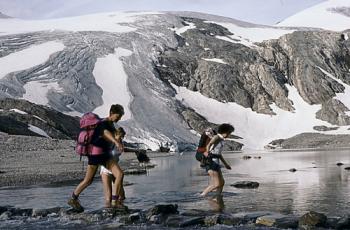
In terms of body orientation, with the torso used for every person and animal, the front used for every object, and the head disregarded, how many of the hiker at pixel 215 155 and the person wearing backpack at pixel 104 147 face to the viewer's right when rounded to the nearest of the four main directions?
2

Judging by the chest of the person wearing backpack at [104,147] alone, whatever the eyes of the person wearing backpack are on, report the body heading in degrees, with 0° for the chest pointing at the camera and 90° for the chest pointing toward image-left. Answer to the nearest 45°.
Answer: approximately 270°

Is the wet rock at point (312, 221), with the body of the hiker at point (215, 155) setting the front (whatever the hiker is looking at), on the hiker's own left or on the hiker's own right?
on the hiker's own right

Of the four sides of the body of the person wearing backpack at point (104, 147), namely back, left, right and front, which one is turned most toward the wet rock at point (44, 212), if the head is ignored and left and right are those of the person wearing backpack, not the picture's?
back

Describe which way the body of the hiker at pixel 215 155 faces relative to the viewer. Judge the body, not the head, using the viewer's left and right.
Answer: facing to the right of the viewer

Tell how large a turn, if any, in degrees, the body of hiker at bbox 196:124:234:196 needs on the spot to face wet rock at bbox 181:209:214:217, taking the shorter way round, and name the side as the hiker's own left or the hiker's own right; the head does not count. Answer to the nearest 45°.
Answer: approximately 90° to the hiker's own right

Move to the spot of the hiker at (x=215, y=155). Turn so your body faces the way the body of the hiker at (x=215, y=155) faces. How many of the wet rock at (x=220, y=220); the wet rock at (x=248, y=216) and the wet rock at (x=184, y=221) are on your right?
3

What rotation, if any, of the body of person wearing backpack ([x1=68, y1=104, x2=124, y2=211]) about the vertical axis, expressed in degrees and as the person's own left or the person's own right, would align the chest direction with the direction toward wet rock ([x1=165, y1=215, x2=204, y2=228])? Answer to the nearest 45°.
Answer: approximately 45° to the person's own right

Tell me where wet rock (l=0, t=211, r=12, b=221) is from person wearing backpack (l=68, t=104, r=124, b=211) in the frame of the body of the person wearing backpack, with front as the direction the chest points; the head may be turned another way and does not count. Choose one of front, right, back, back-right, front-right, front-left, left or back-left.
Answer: back

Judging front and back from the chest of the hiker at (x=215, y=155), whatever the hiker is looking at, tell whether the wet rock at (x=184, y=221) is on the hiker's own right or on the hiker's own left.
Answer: on the hiker's own right
